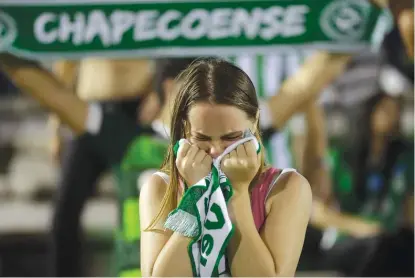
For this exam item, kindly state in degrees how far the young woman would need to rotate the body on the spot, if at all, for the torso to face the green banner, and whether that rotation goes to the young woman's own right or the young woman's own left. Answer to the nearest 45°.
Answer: approximately 180°

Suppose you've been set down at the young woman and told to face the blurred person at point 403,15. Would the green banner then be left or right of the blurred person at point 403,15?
left

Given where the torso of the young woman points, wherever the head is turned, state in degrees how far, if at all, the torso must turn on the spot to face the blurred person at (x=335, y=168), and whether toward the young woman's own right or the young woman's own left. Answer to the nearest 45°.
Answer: approximately 180°

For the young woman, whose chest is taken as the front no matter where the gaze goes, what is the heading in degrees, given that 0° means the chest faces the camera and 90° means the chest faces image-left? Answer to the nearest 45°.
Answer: approximately 0°

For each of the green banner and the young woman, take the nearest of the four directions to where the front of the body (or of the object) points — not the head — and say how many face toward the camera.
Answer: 2

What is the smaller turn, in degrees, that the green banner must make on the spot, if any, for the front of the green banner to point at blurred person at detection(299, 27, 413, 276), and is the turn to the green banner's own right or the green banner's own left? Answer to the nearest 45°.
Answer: approximately 135° to the green banner's own left

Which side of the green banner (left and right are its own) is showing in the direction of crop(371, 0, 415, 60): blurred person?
left

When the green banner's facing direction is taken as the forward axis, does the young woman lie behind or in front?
in front

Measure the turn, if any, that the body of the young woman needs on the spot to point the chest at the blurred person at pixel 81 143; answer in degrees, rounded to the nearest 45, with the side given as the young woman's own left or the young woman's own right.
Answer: approximately 135° to the young woman's own right

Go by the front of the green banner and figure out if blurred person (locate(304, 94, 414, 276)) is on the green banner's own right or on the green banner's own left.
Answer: on the green banner's own left
